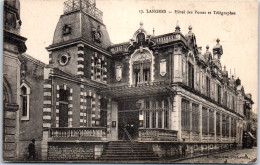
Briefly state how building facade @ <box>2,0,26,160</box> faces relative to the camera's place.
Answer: facing the viewer and to the right of the viewer
